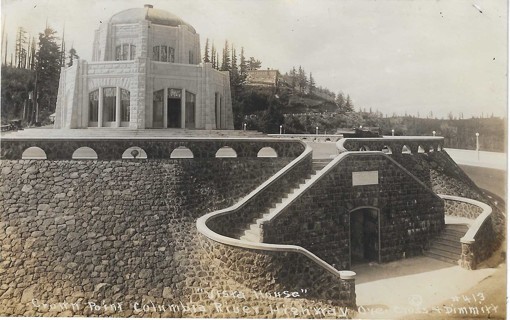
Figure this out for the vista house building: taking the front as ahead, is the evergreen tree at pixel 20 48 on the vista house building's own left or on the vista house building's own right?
on the vista house building's own right

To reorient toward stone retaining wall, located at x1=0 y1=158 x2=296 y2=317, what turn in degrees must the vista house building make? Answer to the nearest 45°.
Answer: approximately 45° to its right

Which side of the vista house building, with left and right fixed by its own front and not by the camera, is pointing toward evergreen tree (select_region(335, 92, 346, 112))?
left

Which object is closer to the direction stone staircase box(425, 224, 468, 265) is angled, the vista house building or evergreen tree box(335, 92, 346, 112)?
the vista house building

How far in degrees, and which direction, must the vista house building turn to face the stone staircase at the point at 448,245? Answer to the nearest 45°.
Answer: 0° — it already faces it

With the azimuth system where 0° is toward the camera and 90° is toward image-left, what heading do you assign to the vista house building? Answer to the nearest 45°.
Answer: approximately 315°
